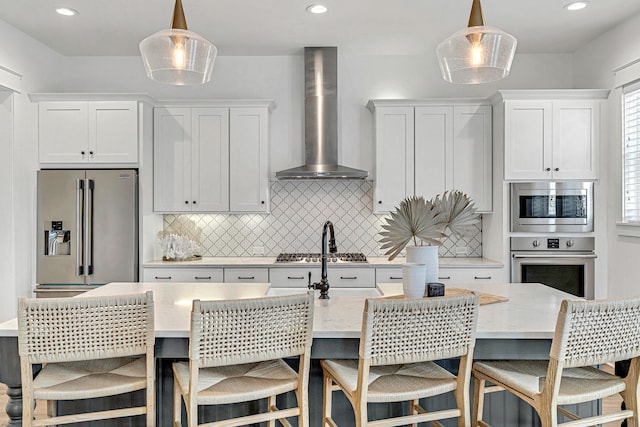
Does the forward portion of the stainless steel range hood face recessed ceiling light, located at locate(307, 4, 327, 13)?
yes

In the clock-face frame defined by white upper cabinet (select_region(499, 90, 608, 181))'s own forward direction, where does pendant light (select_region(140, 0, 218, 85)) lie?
The pendant light is roughly at 1 o'clock from the white upper cabinet.

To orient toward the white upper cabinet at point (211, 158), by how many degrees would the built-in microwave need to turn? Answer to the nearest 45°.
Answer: approximately 90° to its right

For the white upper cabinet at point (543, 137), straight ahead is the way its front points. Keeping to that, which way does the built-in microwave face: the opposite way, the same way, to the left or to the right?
the same way

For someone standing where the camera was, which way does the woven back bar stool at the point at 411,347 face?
facing away from the viewer and to the left of the viewer

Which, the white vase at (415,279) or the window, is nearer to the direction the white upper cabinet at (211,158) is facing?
the white vase

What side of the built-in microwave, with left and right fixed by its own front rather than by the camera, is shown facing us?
front

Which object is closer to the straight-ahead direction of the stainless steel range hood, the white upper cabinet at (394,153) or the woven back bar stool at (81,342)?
the woven back bar stool

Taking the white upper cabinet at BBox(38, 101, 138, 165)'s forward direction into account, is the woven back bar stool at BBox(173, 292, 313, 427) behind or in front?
in front

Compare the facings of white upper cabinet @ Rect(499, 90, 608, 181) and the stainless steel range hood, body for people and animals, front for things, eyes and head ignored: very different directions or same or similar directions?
same or similar directions

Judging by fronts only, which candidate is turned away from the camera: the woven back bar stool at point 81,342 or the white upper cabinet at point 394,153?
the woven back bar stool

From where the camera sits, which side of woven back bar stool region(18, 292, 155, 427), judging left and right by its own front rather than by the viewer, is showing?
back

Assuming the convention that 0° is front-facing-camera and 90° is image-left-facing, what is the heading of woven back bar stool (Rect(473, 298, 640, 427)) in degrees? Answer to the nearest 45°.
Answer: approximately 135°

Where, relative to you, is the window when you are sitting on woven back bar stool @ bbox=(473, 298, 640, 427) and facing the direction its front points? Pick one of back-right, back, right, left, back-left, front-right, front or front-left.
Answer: front-right

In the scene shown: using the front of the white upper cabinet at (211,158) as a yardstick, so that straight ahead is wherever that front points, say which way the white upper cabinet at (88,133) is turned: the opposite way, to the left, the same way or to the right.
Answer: the same way

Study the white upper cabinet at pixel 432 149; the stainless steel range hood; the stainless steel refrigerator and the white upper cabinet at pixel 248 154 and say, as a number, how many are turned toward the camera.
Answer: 4

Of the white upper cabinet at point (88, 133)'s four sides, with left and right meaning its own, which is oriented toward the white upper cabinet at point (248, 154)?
left

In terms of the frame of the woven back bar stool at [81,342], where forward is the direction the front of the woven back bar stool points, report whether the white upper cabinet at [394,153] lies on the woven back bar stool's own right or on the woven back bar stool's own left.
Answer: on the woven back bar stool's own right

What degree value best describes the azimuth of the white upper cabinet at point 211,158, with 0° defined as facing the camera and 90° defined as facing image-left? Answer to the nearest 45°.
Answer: approximately 0°

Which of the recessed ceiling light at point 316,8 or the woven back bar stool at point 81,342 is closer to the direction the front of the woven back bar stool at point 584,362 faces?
the recessed ceiling light

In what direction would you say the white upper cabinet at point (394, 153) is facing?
toward the camera
